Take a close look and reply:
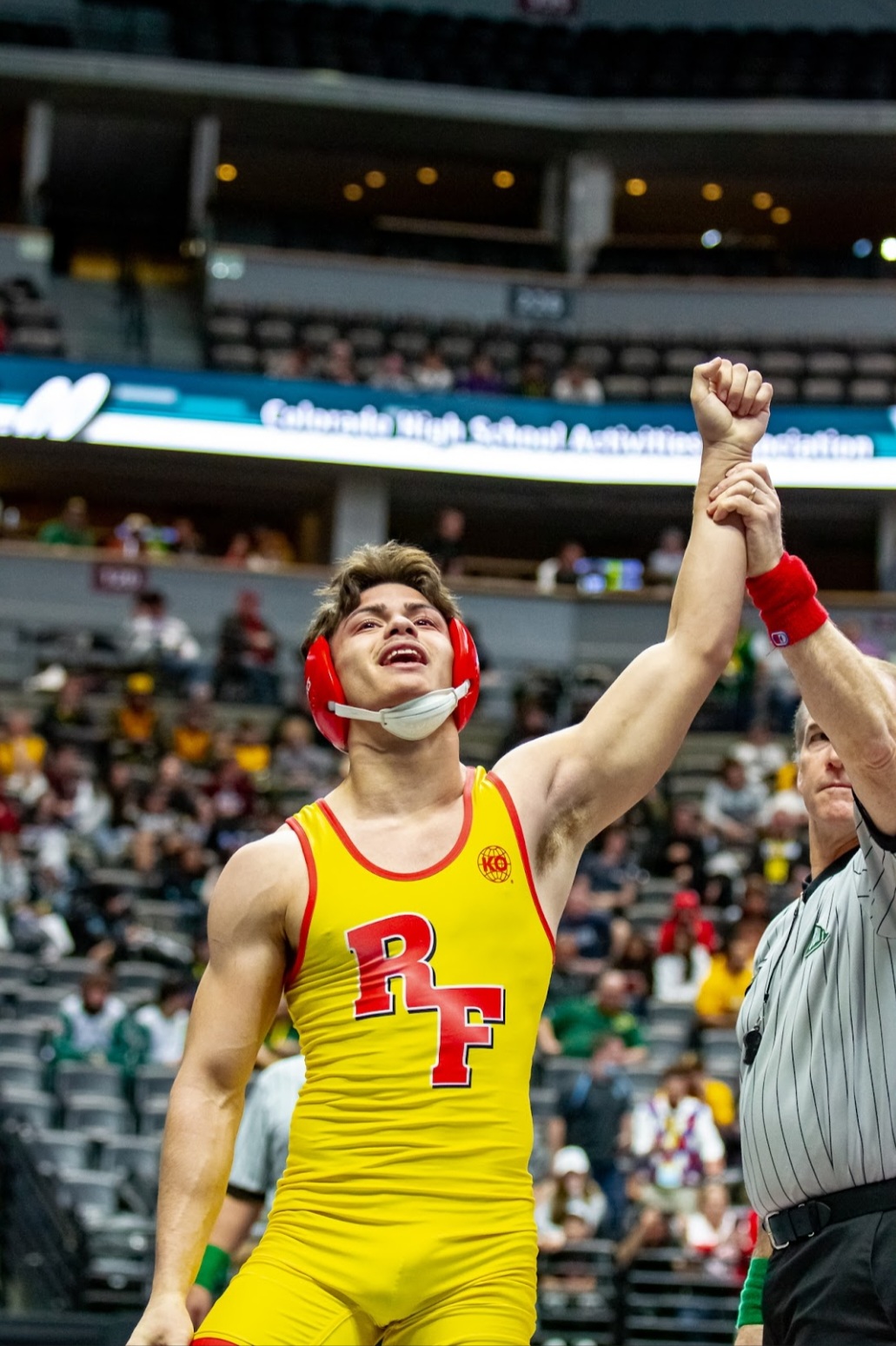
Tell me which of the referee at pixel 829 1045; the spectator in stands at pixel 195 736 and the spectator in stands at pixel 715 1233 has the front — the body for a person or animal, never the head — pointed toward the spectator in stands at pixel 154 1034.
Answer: the spectator in stands at pixel 195 736

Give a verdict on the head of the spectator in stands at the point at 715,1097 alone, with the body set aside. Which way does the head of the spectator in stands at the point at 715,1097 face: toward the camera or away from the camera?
toward the camera

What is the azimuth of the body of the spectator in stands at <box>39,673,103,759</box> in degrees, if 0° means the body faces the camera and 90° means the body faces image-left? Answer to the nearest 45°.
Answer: approximately 0°

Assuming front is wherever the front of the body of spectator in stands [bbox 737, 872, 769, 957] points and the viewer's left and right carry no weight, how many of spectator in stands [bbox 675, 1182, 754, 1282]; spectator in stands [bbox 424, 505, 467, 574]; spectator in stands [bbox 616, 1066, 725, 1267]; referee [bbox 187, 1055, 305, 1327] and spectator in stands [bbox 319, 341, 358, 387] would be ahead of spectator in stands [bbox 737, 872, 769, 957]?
3

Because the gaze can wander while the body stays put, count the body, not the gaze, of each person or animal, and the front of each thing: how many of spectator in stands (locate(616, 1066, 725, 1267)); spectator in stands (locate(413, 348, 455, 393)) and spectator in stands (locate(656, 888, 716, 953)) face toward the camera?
3

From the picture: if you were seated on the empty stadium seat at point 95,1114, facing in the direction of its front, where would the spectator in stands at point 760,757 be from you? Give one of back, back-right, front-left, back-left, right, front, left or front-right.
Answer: back-left

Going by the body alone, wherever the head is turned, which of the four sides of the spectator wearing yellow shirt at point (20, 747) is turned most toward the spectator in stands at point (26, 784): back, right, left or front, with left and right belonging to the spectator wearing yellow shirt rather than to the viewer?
front

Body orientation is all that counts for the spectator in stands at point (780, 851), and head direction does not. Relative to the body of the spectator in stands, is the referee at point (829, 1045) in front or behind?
in front

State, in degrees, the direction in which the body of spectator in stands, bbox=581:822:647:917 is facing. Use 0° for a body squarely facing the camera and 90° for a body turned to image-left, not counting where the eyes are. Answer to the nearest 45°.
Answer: approximately 0°

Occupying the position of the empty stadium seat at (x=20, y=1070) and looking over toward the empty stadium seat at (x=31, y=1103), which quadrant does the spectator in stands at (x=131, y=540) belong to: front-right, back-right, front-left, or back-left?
back-left

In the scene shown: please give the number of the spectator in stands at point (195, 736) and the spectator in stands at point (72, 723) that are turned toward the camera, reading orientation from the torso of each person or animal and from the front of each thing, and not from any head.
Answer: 2

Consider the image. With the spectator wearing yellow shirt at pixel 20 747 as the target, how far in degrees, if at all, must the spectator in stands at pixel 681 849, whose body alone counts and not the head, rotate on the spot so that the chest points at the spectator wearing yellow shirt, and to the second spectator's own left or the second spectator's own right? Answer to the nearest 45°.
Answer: approximately 90° to the second spectator's own right

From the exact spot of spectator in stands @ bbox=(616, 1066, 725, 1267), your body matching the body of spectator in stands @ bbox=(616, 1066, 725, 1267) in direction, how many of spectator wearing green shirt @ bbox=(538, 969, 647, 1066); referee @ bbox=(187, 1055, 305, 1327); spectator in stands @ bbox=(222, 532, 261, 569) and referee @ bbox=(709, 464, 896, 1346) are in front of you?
2
